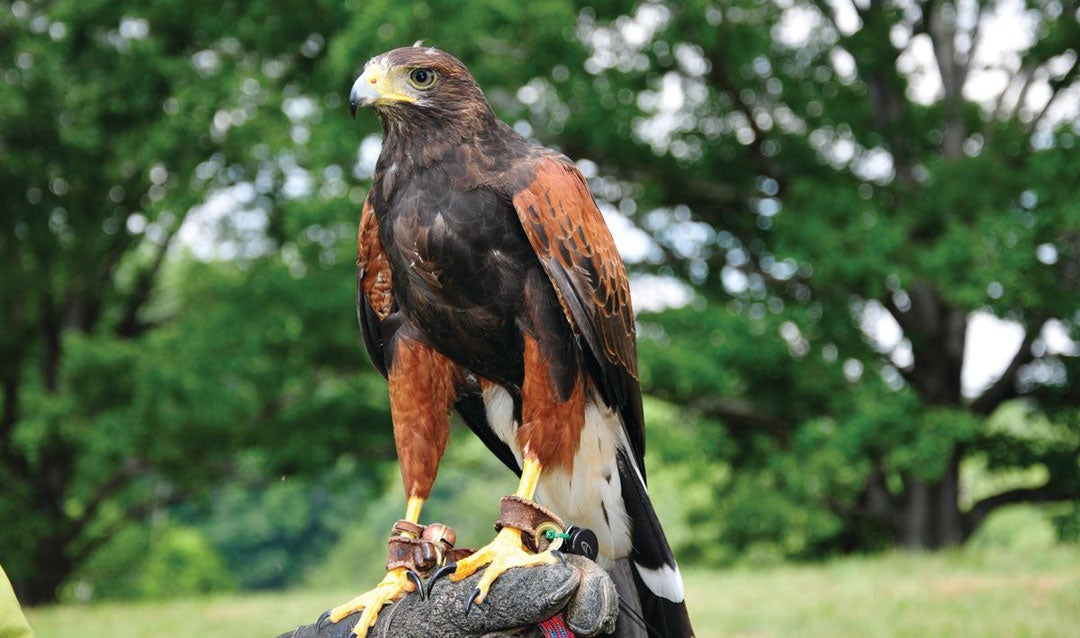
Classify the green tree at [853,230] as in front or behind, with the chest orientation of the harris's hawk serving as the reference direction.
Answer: behind

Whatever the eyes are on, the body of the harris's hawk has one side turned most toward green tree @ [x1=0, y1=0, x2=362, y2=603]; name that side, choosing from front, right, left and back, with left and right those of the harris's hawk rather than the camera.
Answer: right

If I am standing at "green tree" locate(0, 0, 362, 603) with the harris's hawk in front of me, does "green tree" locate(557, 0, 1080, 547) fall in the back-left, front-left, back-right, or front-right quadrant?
front-left

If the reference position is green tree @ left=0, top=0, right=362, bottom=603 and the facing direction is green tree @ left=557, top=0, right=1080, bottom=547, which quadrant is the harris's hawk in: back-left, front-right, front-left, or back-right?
front-right

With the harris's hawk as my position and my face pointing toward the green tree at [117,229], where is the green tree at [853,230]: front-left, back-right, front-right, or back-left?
front-right
